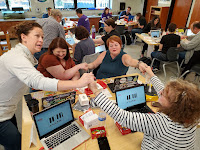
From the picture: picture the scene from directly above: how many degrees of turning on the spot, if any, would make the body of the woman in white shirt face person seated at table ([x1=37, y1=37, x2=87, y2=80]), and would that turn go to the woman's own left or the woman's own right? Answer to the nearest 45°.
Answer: approximately 45° to the woman's own left

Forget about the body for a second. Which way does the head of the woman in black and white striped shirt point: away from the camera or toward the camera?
away from the camera

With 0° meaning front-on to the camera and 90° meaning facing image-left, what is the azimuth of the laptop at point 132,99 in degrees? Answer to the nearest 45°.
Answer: approximately 315°

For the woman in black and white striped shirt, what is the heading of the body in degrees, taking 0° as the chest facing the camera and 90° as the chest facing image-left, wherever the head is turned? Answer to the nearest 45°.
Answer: approximately 135°

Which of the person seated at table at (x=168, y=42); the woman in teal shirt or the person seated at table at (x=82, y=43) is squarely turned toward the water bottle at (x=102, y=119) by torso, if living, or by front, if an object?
the woman in teal shirt

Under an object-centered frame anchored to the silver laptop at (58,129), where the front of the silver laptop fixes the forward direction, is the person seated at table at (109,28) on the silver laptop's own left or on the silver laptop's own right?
on the silver laptop's own left

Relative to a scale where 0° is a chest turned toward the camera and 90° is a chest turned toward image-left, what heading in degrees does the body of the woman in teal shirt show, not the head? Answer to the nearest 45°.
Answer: approximately 0°
